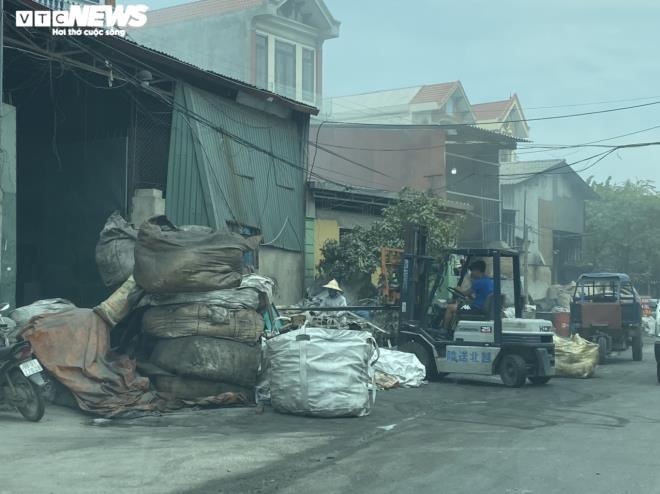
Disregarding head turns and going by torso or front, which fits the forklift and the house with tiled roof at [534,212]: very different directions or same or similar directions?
very different directions

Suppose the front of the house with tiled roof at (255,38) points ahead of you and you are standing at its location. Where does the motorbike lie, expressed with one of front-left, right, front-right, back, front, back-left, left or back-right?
front-right

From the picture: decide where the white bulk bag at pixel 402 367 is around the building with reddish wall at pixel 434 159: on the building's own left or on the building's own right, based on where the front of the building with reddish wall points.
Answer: on the building's own right

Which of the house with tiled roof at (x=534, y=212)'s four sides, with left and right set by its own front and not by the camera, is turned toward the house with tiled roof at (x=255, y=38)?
right

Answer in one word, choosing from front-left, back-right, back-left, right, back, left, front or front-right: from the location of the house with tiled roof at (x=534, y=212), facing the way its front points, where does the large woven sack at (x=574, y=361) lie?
front-right

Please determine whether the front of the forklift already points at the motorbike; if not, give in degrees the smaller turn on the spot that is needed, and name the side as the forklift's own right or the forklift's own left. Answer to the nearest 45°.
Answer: approximately 90° to the forklift's own left

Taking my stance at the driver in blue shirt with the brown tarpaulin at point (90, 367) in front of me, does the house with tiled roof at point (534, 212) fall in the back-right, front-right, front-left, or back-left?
back-right

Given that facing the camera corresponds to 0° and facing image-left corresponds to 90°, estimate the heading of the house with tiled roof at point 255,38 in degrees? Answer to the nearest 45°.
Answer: approximately 315°
